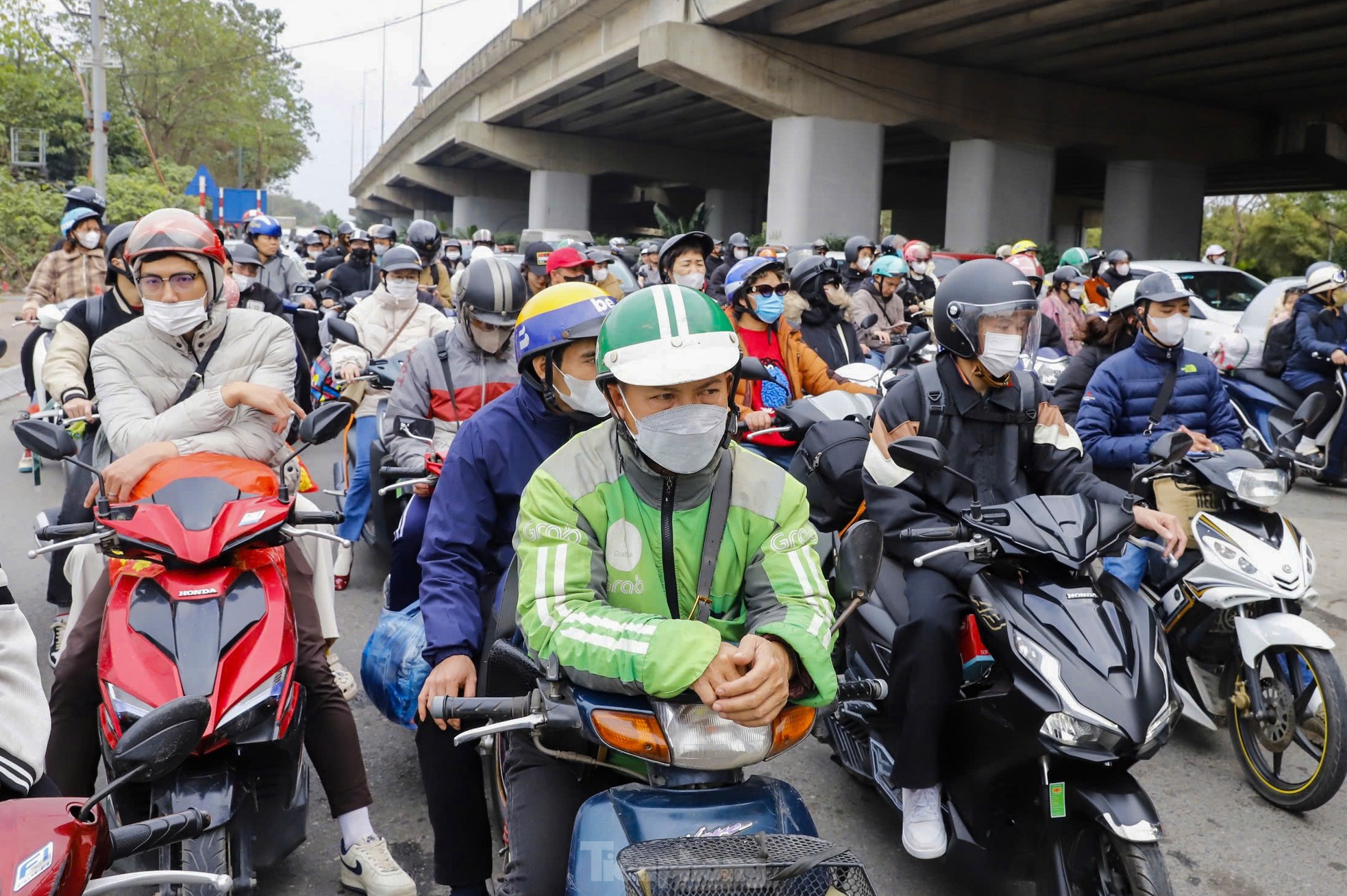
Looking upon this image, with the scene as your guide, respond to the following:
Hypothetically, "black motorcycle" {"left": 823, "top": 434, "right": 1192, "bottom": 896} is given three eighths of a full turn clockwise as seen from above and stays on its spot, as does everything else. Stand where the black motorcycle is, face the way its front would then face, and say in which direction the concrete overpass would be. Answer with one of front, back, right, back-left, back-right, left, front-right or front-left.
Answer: right

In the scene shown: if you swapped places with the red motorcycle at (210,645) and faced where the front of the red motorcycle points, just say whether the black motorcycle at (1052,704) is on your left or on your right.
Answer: on your left

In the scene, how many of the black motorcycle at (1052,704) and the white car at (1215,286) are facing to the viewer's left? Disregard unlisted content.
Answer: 0

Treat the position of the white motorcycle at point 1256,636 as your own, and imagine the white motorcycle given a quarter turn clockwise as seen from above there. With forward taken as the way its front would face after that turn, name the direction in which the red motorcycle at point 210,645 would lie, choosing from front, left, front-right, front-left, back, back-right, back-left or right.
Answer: front

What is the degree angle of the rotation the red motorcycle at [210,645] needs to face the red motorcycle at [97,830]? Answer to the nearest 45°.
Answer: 0° — it already faces it

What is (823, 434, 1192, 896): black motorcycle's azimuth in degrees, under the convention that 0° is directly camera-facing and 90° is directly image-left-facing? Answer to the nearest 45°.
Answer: approximately 315°

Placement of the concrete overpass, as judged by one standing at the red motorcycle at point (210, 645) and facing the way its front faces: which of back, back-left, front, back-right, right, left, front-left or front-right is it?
back-left

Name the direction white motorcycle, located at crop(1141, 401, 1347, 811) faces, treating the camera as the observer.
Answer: facing the viewer and to the right of the viewer

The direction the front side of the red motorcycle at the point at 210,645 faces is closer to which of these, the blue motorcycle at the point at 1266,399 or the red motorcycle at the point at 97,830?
the red motorcycle

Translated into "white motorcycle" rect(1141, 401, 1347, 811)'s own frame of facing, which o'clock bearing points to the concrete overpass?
The concrete overpass is roughly at 7 o'clock from the white motorcycle.

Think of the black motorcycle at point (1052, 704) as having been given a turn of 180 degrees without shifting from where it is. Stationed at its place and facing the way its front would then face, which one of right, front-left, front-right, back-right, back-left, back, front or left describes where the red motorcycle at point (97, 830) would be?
left

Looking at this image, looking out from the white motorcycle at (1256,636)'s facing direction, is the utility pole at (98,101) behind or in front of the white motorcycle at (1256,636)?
behind

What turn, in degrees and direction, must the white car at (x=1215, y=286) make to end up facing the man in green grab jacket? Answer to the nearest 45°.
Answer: approximately 45° to its right

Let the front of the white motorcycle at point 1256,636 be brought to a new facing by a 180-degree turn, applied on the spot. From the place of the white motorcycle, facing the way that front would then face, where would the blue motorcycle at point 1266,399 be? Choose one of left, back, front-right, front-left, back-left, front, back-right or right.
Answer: front-right

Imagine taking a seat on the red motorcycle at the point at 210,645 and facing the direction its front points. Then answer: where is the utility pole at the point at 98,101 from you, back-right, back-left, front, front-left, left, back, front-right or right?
back
